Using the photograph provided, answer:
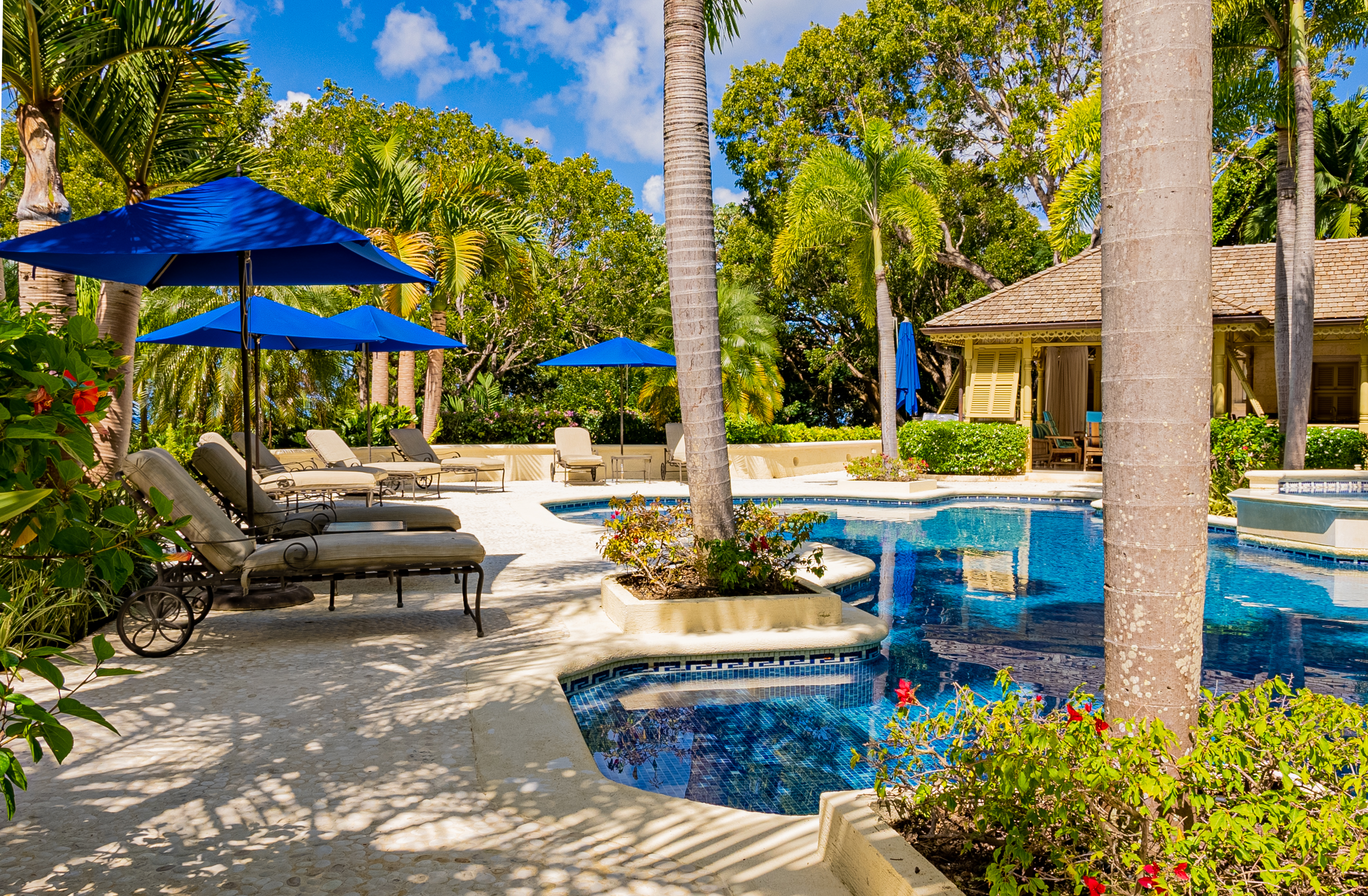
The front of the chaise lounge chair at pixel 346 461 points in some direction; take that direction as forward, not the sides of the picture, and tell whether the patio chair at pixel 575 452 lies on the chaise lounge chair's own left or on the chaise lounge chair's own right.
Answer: on the chaise lounge chair's own left

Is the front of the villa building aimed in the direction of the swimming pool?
yes

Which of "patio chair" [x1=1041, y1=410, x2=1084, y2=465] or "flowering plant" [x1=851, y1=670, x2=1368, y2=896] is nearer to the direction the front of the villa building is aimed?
the flowering plant

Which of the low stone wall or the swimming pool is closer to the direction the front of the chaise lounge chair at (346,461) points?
the swimming pool

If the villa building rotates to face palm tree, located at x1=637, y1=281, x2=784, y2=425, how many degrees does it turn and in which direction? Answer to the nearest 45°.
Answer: approximately 90° to its right

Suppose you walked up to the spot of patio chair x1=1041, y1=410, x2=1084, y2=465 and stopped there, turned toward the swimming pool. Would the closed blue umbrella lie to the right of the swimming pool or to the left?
right

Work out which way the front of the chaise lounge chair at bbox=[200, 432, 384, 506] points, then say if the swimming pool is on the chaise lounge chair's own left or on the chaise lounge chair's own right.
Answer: on the chaise lounge chair's own right

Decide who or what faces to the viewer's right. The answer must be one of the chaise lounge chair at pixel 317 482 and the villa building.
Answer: the chaise lounge chair

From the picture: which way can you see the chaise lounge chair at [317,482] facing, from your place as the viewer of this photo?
facing to the right of the viewer

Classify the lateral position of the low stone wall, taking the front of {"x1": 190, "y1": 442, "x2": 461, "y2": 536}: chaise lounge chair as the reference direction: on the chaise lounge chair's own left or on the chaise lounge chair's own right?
on the chaise lounge chair's own left

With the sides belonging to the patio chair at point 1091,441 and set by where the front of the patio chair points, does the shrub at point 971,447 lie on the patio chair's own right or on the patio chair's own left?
on the patio chair's own right

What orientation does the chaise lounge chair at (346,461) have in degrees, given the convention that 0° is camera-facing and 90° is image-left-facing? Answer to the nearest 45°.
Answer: approximately 315°

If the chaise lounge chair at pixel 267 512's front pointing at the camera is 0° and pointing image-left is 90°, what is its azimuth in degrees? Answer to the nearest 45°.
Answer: approximately 270°

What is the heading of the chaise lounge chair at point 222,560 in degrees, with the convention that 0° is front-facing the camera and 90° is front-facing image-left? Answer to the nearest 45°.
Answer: approximately 270°
